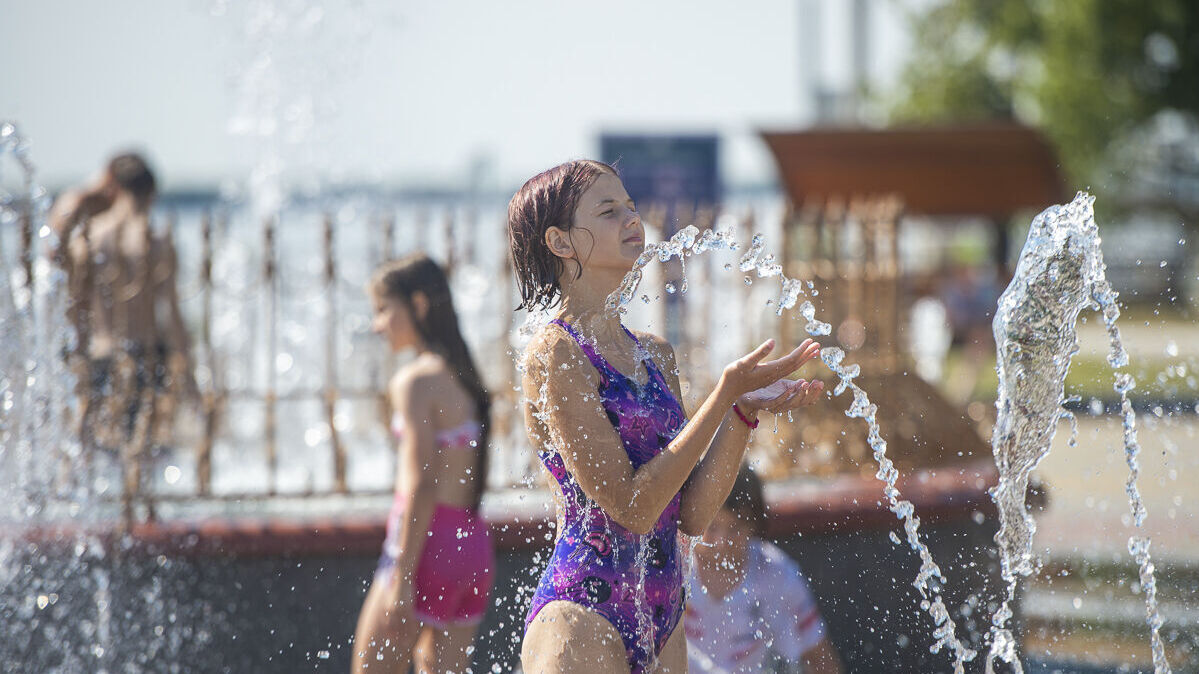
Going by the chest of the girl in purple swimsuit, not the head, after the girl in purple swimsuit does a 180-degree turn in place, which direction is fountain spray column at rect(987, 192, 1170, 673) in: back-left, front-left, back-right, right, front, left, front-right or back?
right

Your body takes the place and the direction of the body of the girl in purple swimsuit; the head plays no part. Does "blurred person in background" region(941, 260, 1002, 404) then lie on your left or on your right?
on your left

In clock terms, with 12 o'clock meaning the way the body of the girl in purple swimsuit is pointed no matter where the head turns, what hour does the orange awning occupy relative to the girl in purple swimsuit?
The orange awning is roughly at 8 o'clock from the girl in purple swimsuit.

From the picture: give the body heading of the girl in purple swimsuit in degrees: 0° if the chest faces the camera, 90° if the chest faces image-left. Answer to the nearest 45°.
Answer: approximately 315°

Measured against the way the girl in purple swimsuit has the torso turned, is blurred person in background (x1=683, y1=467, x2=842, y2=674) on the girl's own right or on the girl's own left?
on the girl's own left

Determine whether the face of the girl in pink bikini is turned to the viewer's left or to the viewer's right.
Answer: to the viewer's left

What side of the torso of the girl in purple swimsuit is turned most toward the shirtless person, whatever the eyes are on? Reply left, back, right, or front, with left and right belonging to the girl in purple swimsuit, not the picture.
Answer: back

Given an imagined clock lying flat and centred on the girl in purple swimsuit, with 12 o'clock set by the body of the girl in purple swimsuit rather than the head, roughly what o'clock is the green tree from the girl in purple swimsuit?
The green tree is roughly at 8 o'clock from the girl in purple swimsuit.
